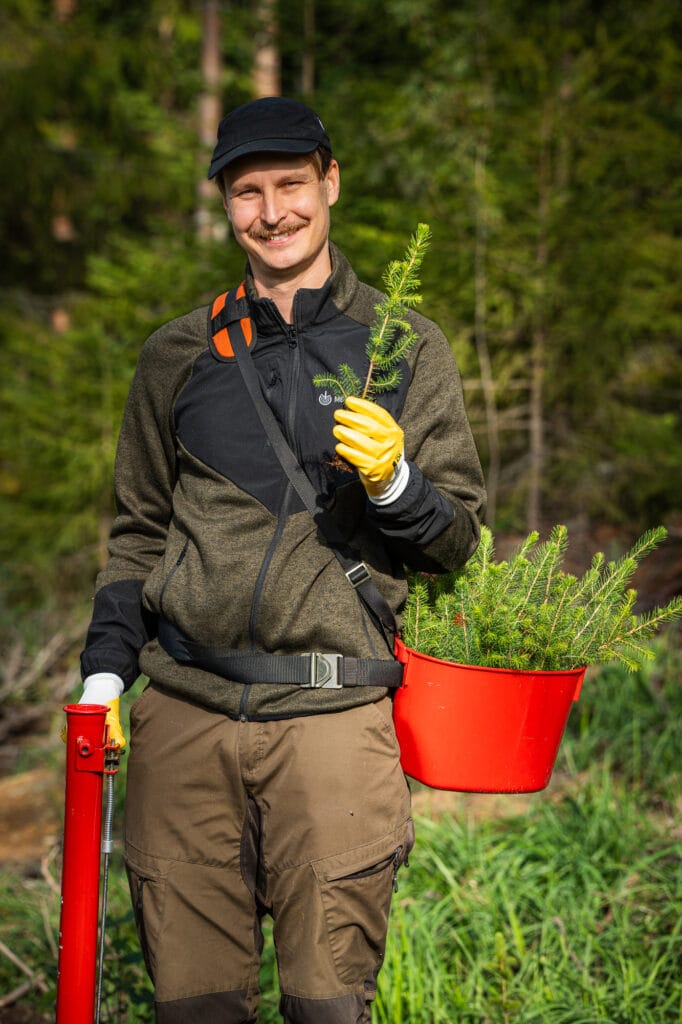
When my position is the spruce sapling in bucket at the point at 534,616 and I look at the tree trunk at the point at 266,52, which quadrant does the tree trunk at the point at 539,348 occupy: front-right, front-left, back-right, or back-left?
front-right

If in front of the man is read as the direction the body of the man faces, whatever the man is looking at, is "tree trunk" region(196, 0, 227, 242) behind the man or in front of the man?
behind

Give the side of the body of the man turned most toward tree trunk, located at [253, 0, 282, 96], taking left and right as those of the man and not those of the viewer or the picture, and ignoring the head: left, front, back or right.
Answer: back

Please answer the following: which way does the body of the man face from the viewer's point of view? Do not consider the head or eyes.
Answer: toward the camera

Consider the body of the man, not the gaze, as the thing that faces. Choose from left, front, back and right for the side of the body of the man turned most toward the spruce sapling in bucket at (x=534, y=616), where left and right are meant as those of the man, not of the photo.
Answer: left

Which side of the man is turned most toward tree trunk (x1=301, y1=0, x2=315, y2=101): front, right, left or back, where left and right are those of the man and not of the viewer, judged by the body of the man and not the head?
back

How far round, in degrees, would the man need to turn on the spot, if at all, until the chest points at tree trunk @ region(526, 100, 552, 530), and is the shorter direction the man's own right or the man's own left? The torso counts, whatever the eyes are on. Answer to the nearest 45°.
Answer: approximately 180°
